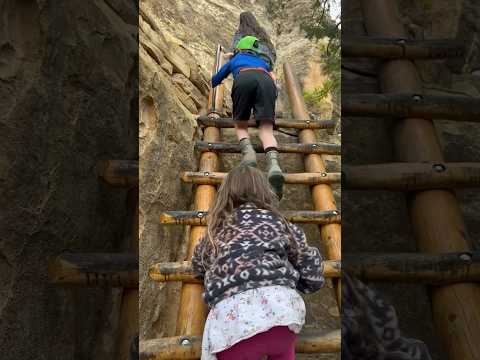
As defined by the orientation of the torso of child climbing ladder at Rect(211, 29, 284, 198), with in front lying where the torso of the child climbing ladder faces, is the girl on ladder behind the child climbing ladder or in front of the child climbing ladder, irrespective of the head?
behind

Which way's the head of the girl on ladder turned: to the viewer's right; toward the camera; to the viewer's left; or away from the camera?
away from the camera

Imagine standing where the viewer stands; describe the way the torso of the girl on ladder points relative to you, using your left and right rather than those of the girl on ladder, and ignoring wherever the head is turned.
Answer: facing away from the viewer

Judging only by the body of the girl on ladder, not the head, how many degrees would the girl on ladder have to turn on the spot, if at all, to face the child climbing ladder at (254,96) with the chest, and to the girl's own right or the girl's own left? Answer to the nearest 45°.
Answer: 0° — they already face them

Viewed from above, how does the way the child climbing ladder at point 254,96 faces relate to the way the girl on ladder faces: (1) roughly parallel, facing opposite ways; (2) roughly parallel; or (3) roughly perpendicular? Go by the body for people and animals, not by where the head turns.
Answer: roughly parallel

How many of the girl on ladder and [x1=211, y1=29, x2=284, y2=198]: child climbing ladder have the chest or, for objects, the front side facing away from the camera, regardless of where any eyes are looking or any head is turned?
2

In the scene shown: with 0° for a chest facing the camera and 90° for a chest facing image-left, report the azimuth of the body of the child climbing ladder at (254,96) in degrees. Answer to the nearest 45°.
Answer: approximately 180°
